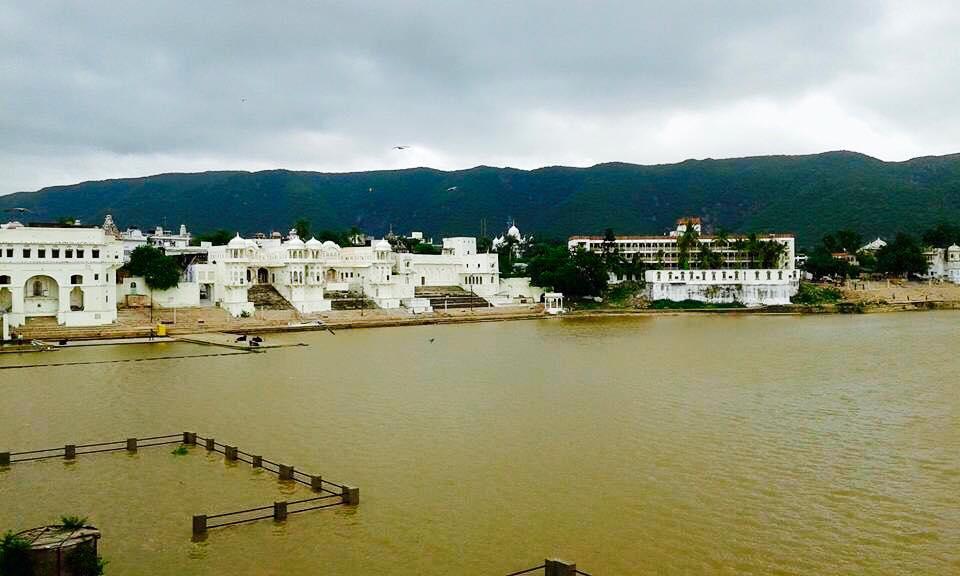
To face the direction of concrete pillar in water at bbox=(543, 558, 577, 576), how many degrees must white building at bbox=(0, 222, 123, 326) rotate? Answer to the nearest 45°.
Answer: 0° — it already faces it

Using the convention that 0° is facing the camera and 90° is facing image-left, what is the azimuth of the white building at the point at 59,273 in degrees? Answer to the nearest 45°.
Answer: approximately 0°

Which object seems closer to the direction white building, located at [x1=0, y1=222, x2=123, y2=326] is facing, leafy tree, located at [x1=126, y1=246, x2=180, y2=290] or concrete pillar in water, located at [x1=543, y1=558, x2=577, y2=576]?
the concrete pillar in water

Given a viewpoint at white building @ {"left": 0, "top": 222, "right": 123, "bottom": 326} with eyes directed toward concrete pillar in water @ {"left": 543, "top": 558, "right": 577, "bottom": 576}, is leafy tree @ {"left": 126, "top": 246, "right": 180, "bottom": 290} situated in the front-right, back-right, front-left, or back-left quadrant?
back-left

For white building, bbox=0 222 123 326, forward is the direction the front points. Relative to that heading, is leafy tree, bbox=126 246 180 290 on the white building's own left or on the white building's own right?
on the white building's own left
